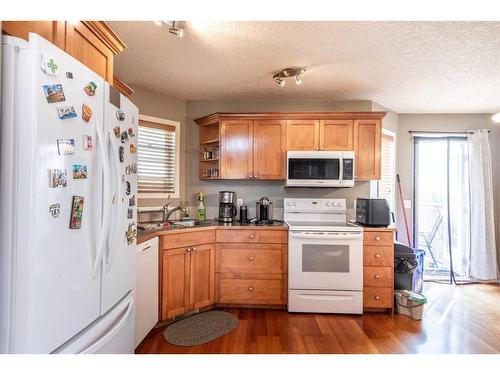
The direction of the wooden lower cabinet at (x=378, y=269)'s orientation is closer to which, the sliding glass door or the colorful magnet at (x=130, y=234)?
the colorful magnet

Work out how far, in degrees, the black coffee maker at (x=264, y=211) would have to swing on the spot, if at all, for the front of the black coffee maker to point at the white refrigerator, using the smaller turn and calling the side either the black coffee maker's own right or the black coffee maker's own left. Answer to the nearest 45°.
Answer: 0° — it already faces it

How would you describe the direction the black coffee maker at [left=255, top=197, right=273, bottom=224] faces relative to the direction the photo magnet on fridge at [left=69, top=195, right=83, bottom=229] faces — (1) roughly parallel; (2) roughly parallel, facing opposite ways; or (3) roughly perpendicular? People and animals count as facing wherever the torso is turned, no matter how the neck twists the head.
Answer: roughly perpendicular

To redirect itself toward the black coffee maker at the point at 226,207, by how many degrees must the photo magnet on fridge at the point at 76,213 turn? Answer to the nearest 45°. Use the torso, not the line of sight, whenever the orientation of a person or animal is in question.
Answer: approximately 90° to its left

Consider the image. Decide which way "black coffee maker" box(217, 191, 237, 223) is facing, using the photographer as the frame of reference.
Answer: facing the viewer

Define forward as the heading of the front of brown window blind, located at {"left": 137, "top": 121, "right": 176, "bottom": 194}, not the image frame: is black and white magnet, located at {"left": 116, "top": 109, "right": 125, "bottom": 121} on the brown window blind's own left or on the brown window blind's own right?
on the brown window blind's own right

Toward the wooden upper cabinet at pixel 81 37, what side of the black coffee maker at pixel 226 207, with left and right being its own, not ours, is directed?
front

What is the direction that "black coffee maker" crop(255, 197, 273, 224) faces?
toward the camera

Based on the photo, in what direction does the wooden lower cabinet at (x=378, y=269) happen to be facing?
toward the camera

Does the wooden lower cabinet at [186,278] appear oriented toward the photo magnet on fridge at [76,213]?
no

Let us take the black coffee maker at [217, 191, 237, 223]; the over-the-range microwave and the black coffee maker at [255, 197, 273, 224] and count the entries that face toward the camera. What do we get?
3

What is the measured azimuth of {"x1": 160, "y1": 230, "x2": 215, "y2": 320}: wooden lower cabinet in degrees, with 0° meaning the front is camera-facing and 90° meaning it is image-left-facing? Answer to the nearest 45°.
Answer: approximately 315°

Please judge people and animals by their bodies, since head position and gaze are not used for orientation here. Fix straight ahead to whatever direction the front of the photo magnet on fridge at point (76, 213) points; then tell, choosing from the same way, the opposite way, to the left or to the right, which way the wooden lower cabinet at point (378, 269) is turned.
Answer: to the right

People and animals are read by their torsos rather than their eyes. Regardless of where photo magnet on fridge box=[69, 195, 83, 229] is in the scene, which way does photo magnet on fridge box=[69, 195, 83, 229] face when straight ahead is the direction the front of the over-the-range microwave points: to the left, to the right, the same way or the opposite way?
to the left

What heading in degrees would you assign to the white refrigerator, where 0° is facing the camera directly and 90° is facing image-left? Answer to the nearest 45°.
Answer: approximately 315°

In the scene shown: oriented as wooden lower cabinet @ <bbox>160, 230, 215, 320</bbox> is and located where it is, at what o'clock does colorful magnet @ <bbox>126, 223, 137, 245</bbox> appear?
The colorful magnet is roughly at 2 o'clock from the wooden lower cabinet.
